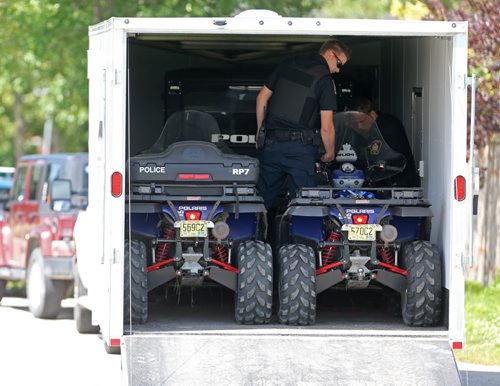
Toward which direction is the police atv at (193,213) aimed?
away from the camera

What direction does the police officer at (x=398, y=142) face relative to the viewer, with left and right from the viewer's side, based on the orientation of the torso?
facing to the left of the viewer

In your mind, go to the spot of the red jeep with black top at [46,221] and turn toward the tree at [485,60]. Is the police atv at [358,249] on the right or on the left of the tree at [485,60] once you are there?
right

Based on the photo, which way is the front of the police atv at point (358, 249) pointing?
away from the camera

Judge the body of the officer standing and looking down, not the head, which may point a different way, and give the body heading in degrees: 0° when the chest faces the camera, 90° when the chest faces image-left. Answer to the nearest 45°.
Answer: approximately 225°

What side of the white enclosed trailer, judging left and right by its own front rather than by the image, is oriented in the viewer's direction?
back

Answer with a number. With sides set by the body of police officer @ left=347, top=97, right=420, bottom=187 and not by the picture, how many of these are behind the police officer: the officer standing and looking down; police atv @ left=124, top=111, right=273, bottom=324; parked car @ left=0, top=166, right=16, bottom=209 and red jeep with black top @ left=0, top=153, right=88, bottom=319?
0

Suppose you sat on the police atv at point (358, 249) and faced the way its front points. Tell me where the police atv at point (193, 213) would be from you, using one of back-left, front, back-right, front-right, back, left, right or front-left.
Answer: left

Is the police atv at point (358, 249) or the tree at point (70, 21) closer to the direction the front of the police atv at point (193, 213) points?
the tree

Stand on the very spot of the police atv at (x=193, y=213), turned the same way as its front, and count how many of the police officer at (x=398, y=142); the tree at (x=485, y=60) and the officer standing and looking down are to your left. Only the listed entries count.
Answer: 0

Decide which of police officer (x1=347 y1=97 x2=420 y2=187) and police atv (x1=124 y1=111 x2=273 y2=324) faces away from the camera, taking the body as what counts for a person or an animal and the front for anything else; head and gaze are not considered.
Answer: the police atv

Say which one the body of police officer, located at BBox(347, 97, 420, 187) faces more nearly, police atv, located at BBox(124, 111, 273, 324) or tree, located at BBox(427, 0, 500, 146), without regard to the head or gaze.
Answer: the police atv

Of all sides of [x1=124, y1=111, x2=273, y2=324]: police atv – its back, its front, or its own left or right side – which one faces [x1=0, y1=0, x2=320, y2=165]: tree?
front

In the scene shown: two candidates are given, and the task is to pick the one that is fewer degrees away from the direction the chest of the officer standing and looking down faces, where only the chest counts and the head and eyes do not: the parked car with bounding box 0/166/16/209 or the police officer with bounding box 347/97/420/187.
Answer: the police officer
